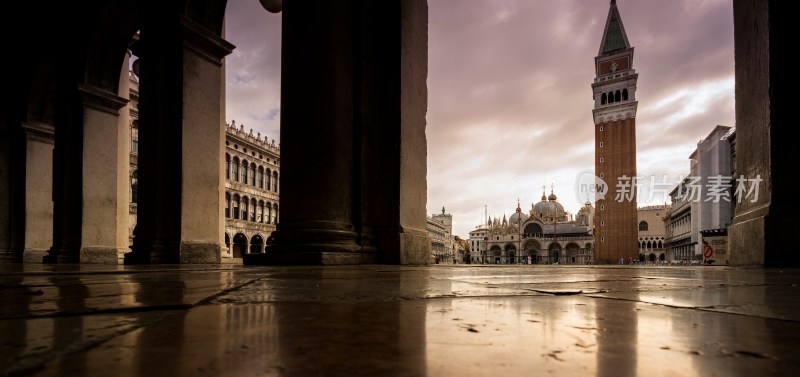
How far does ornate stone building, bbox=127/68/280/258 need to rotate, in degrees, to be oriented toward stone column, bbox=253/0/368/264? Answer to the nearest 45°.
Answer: approximately 45° to its right

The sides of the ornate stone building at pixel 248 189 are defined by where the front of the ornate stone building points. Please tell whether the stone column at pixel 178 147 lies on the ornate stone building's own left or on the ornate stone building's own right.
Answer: on the ornate stone building's own right

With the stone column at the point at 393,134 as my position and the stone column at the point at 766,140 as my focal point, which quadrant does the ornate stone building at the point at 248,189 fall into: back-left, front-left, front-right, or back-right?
back-left

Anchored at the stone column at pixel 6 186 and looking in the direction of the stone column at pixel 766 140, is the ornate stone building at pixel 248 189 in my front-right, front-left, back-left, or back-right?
back-left

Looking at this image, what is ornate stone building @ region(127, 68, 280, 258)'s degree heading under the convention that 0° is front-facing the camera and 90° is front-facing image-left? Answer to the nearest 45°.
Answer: approximately 315°
